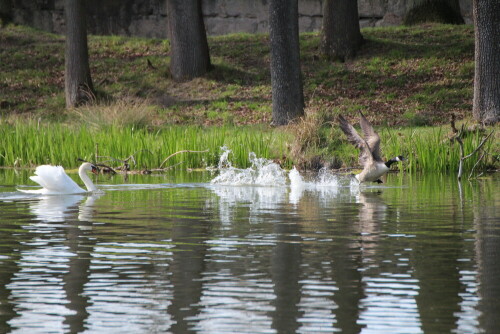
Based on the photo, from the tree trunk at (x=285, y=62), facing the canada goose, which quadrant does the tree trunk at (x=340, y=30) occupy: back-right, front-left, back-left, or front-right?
back-left

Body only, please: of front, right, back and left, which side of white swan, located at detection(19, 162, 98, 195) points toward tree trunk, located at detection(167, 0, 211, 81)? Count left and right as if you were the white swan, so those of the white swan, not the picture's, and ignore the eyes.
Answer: left

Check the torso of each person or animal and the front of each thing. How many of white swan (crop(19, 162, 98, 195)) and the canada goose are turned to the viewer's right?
2

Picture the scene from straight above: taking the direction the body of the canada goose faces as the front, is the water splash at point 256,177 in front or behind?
behind

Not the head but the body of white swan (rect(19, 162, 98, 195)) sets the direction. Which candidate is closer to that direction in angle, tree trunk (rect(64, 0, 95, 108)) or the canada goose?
the canada goose

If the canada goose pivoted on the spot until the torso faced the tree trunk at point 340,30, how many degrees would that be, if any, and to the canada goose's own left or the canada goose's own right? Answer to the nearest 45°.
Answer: approximately 90° to the canada goose's own left

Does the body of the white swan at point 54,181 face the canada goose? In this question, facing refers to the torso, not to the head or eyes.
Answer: yes

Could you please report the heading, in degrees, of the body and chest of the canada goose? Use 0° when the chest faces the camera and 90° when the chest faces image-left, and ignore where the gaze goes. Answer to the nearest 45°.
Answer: approximately 270°

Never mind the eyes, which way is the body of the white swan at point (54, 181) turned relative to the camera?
to the viewer's right

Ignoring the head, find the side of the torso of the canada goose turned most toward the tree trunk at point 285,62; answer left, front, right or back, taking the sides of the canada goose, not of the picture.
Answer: left

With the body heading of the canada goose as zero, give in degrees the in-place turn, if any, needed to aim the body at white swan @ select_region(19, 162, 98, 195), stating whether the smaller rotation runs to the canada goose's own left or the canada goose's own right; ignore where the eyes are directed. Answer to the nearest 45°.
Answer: approximately 135° to the canada goose's own right

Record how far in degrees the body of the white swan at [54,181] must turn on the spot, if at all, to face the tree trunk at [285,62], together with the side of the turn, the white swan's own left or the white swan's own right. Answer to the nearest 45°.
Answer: approximately 45° to the white swan's own left
